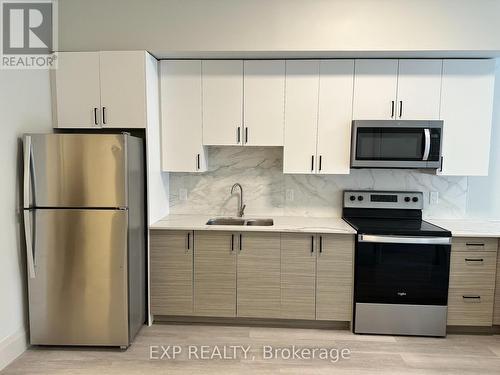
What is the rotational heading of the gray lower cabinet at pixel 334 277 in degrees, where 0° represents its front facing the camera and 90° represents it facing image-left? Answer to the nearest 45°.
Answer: approximately 0°

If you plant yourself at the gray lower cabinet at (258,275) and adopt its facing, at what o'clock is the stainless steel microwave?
The stainless steel microwave is roughly at 9 o'clock from the gray lower cabinet.

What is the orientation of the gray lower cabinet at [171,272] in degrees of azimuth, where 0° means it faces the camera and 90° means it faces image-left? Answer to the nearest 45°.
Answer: approximately 0°

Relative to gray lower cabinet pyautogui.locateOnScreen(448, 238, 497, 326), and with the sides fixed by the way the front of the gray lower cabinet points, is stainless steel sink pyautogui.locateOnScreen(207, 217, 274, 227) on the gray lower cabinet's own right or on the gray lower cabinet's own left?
on the gray lower cabinet's own right

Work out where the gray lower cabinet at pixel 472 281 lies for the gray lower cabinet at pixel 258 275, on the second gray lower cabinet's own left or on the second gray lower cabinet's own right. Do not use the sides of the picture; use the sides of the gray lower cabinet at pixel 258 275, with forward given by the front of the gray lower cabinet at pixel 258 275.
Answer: on the second gray lower cabinet's own left

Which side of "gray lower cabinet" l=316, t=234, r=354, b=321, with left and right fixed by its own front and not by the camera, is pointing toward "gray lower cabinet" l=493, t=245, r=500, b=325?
left

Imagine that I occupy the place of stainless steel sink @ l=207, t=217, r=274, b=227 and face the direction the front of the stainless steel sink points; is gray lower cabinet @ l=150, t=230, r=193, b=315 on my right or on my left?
on my right

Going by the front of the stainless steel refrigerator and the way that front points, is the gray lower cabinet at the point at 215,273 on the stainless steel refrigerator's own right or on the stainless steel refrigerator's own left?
on the stainless steel refrigerator's own left

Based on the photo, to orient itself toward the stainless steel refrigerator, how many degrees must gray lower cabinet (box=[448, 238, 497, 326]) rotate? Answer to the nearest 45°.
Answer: approximately 45° to its right
